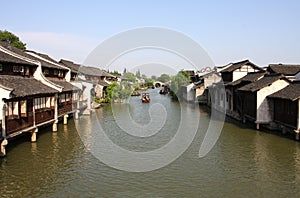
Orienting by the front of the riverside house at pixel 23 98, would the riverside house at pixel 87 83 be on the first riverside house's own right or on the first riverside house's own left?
on the first riverside house's own left

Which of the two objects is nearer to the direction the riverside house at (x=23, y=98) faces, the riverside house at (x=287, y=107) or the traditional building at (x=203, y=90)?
the riverside house

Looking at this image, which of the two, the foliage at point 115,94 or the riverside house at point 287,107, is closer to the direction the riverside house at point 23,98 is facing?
the riverside house

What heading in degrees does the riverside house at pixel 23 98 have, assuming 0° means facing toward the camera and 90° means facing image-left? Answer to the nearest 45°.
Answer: approximately 315°

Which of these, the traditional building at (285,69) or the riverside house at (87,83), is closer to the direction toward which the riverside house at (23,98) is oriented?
the traditional building

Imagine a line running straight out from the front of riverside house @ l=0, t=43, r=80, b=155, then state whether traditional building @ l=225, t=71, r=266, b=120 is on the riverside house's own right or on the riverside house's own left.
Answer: on the riverside house's own left

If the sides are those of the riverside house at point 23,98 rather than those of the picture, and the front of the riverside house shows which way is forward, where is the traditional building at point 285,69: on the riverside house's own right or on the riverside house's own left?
on the riverside house's own left

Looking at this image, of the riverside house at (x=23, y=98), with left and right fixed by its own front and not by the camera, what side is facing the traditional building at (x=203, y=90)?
left
